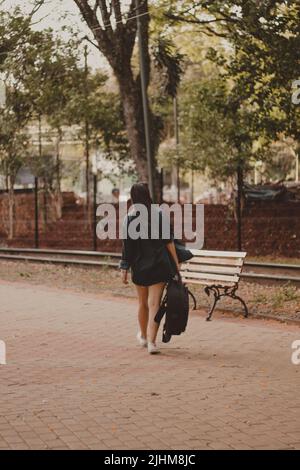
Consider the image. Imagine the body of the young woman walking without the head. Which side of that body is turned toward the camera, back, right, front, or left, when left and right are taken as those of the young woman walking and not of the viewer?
back

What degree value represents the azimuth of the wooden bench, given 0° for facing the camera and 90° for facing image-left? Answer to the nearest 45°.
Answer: approximately 45°

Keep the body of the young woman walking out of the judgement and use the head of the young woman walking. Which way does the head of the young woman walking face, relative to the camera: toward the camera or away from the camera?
away from the camera

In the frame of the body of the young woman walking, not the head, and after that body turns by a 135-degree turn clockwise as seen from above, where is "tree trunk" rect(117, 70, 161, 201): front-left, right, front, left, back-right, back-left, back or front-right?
back-left

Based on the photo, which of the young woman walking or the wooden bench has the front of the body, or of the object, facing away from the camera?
the young woman walking

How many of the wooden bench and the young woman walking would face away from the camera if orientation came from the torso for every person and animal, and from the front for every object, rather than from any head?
1

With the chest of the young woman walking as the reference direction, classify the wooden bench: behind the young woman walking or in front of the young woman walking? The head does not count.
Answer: in front

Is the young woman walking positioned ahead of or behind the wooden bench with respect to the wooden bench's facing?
ahead

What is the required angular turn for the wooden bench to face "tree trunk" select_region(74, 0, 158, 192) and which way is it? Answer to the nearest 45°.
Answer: approximately 135° to its right

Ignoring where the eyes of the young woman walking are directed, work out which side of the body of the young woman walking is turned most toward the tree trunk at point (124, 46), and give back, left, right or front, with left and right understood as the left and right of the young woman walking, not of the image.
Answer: front

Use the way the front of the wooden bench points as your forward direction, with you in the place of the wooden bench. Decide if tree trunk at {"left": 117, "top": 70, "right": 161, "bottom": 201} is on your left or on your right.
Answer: on your right
